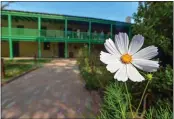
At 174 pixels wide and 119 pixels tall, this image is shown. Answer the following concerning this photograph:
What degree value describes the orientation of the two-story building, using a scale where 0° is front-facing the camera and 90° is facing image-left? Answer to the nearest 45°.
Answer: approximately 315°

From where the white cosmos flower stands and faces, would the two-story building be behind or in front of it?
behind

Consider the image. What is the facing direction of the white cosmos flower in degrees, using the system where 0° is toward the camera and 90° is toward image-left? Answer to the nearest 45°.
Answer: approximately 0°

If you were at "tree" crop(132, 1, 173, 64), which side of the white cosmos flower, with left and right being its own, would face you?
back

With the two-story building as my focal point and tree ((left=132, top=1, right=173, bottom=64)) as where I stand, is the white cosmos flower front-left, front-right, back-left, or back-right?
back-left
